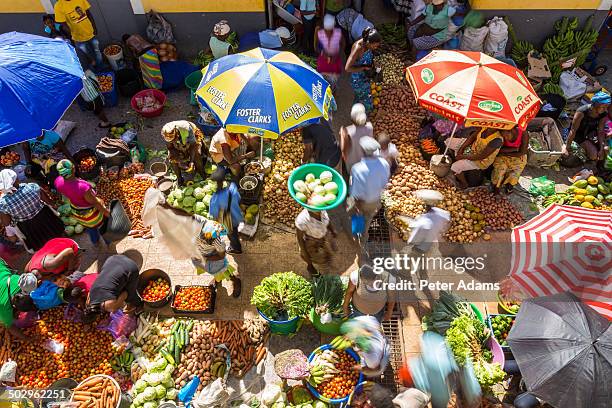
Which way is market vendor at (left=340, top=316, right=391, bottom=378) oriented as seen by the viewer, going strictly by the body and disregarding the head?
to the viewer's left

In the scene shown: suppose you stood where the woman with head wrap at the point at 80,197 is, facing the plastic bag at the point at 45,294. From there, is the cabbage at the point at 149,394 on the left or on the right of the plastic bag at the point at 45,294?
left

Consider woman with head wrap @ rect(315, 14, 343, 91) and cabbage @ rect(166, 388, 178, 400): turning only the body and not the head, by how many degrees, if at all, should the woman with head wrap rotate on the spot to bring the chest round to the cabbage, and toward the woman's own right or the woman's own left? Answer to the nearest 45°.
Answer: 0° — they already face it

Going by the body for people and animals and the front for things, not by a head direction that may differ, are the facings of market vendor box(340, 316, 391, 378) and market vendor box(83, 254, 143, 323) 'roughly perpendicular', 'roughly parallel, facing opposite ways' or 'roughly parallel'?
roughly perpendicular

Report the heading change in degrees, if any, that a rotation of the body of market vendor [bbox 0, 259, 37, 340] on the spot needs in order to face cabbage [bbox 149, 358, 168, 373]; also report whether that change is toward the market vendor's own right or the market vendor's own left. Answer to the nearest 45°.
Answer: approximately 45° to the market vendor's own right

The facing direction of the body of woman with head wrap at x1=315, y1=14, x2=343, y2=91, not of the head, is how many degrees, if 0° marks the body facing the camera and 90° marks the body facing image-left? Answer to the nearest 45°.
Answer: approximately 0°

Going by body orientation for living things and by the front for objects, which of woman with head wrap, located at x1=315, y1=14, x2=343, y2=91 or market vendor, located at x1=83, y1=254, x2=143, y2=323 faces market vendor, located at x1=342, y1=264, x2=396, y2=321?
the woman with head wrap

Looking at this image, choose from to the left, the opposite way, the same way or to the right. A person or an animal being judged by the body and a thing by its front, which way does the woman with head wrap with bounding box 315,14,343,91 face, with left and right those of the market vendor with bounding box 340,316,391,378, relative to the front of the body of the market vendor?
to the left

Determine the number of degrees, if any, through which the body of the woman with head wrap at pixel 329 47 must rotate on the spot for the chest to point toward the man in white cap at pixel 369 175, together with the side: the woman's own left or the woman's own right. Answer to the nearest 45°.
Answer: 0° — they already face them

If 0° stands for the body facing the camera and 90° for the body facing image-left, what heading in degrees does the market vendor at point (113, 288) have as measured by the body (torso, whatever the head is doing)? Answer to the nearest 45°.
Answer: approximately 45°
